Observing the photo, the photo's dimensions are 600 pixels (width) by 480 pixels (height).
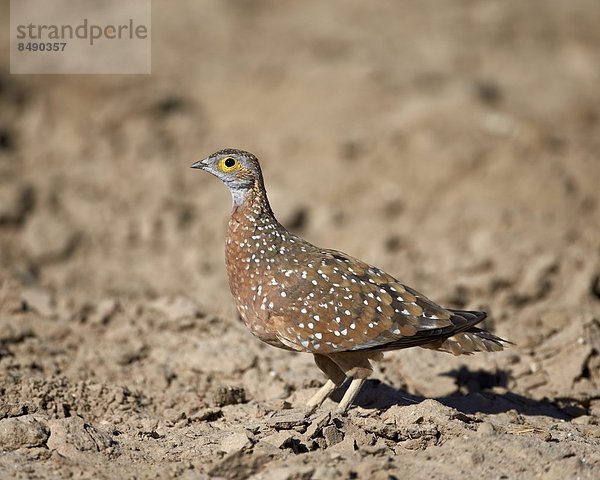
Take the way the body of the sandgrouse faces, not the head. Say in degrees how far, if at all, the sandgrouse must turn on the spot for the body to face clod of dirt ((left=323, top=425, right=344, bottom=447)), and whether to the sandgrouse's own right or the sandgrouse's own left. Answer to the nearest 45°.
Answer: approximately 90° to the sandgrouse's own left

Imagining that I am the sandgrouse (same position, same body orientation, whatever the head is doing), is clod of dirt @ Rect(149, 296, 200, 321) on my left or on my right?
on my right

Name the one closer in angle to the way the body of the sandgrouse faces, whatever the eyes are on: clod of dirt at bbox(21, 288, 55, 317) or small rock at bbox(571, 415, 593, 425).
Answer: the clod of dirt

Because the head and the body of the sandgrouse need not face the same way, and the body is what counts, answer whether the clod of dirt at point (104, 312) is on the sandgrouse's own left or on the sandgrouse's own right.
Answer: on the sandgrouse's own right

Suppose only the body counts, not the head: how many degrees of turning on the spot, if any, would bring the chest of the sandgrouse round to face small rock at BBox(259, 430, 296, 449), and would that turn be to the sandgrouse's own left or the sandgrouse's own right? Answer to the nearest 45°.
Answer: approximately 90° to the sandgrouse's own left

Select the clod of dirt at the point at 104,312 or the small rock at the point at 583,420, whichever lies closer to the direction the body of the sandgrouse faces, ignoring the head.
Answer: the clod of dirt

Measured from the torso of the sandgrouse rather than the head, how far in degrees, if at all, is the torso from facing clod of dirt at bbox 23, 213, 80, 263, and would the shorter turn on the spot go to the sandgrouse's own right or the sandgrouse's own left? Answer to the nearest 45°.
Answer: approximately 45° to the sandgrouse's own right

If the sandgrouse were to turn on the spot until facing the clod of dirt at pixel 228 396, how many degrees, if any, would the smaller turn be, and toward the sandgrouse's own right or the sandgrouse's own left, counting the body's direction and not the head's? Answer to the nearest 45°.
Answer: approximately 45° to the sandgrouse's own right

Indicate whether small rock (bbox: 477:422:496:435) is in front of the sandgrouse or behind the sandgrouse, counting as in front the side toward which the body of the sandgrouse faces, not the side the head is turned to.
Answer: behind

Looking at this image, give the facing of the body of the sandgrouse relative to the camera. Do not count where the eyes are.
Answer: to the viewer's left
